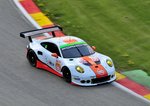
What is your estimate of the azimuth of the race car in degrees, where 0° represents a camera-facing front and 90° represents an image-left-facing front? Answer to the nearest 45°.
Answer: approximately 315°
